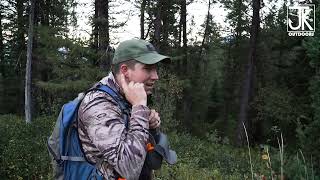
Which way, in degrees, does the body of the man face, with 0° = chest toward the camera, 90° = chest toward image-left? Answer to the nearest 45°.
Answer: approximately 270°
